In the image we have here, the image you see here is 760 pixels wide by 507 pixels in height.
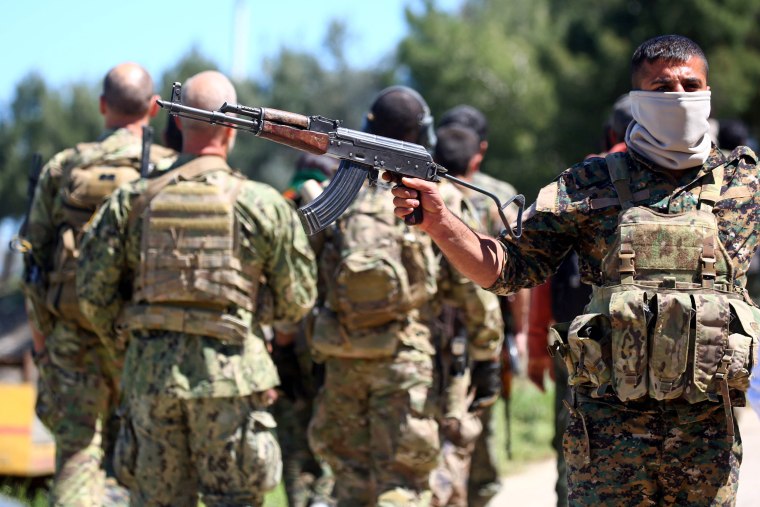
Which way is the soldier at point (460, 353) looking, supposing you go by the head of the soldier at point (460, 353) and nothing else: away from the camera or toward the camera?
away from the camera

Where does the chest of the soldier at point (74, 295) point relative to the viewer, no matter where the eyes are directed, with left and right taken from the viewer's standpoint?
facing away from the viewer and to the right of the viewer

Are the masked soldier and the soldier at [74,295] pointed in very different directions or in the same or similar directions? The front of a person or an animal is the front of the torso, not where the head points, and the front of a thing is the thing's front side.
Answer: very different directions

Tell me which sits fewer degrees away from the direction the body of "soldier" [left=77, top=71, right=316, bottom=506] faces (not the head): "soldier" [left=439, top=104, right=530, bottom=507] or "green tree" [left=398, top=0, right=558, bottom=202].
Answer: the green tree

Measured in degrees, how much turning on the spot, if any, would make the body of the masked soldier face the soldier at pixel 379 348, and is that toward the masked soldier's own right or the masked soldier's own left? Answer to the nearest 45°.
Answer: approximately 135° to the masked soldier's own right

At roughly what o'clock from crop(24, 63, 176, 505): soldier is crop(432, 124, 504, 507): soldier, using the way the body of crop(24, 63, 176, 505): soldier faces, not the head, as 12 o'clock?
crop(432, 124, 504, 507): soldier is roughly at 2 o'clock from crop(24, 63, 176, 505): soldier.

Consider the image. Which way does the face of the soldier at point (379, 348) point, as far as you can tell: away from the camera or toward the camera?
away from the camera

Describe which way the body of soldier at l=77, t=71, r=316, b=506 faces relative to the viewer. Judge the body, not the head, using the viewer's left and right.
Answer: facing away from the viewer

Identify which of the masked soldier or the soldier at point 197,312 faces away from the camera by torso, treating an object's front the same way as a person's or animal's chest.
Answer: the soldier

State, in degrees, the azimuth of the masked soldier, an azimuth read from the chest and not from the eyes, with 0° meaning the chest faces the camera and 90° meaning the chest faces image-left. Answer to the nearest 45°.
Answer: approximately 0°

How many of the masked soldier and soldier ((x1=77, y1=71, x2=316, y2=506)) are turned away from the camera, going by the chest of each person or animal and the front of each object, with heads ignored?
1

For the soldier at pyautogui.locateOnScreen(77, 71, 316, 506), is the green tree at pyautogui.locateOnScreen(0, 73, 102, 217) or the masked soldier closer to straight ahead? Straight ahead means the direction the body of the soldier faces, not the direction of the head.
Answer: the green tree

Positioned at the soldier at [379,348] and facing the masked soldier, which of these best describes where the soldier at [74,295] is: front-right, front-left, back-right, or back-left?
back-right

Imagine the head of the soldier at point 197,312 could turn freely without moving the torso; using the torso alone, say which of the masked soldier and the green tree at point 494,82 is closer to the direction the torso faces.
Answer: the green tree
